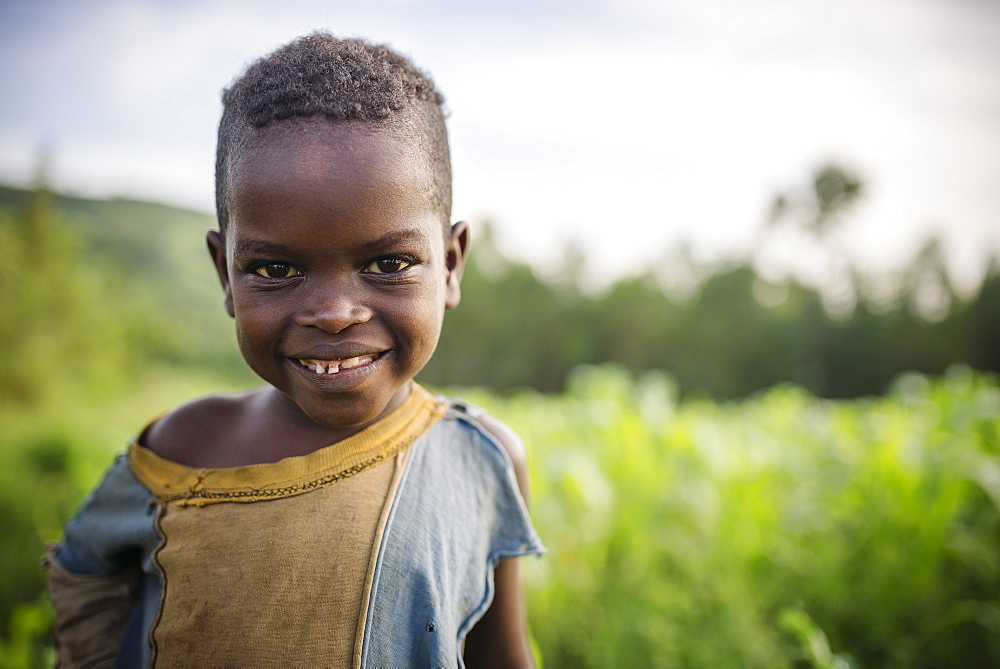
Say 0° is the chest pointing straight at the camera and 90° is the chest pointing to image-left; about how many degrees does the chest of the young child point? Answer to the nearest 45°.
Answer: approximately 0°
